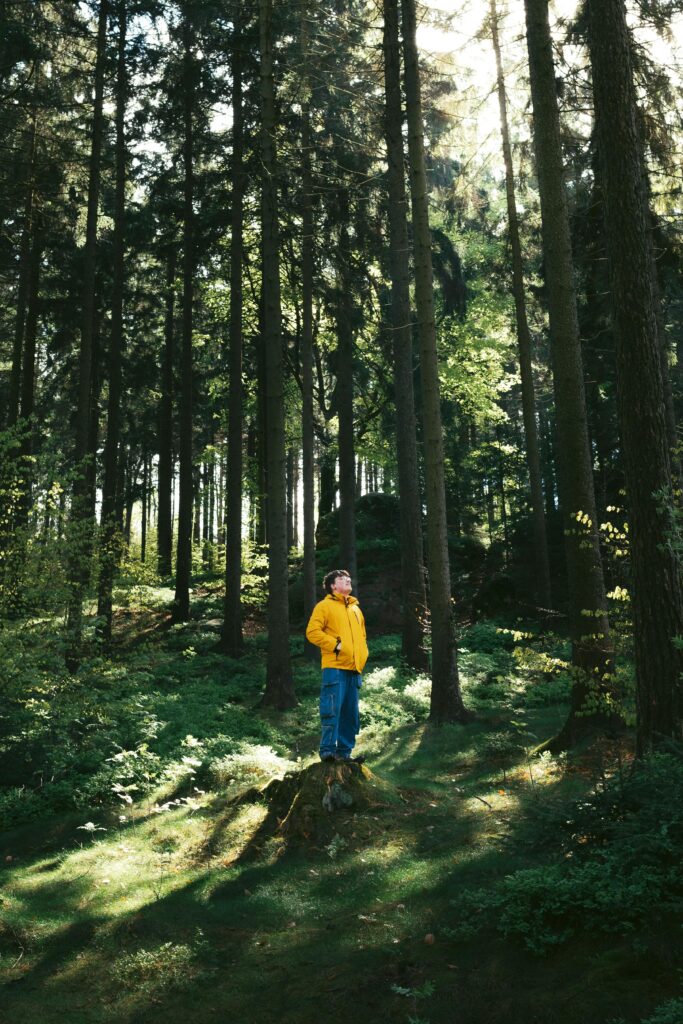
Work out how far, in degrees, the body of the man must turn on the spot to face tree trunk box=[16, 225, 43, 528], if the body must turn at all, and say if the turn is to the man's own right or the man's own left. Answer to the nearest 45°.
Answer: approximately 180°

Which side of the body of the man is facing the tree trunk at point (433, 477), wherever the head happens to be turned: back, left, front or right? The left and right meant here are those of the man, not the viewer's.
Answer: left

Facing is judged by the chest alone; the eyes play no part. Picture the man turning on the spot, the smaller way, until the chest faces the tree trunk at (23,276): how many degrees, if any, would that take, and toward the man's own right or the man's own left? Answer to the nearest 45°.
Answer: approximately 180°

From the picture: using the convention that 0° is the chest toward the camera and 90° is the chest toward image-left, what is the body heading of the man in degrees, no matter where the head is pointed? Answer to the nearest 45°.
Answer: approximately 315°

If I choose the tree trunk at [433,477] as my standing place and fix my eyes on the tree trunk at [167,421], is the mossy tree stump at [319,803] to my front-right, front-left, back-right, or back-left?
back-left

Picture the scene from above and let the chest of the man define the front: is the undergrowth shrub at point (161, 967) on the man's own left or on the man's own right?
on the man's own right

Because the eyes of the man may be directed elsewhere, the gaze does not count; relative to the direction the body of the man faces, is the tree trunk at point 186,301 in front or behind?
behind

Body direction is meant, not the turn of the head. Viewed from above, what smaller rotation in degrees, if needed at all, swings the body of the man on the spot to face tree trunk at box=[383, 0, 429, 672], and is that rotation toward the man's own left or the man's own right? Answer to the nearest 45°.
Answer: approximately 135° to the man's own left

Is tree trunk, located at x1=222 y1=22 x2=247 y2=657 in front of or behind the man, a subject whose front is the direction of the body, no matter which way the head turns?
behind

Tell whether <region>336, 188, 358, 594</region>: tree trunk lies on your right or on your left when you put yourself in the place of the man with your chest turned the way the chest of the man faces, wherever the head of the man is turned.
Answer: on your left
